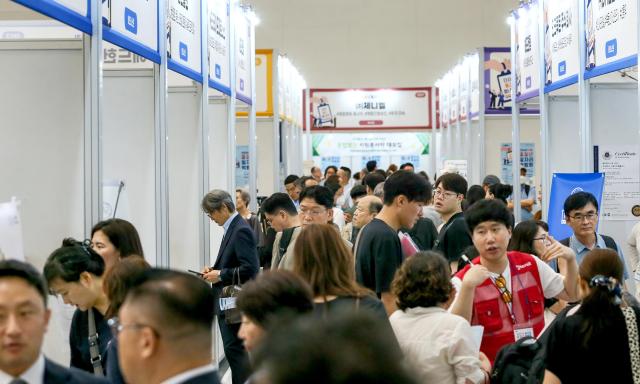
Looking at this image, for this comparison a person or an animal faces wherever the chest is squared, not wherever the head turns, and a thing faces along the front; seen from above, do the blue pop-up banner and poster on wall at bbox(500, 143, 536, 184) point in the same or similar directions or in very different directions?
same or similar directions

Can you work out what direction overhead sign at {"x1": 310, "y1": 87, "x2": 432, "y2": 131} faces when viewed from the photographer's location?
facing the viewer

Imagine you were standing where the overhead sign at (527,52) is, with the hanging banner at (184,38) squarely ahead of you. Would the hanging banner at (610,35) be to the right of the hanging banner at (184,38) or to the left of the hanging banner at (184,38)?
left

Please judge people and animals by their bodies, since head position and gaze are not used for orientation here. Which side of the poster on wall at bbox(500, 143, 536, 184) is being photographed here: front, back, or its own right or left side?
front

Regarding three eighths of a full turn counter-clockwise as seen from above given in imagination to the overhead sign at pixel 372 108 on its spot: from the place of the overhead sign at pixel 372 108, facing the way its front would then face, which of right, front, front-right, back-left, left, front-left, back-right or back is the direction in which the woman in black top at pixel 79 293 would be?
back-right

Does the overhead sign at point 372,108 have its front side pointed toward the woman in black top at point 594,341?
yes

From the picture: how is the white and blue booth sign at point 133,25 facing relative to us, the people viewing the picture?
facing the viewer and to the right of the viewer

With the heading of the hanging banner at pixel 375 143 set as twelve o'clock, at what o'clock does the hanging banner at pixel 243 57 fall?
the hanging banner at pixel 243 57 is roughly at 12 o'clock from the hanging banner at pixel 375 143.

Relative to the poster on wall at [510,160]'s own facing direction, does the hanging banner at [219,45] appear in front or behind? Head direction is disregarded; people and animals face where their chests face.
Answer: in front

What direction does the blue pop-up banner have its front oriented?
toward the camera

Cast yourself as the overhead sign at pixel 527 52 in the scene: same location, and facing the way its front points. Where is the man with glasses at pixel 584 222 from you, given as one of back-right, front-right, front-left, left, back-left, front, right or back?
front-left

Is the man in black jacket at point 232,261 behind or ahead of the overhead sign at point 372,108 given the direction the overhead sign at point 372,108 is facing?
ahead
